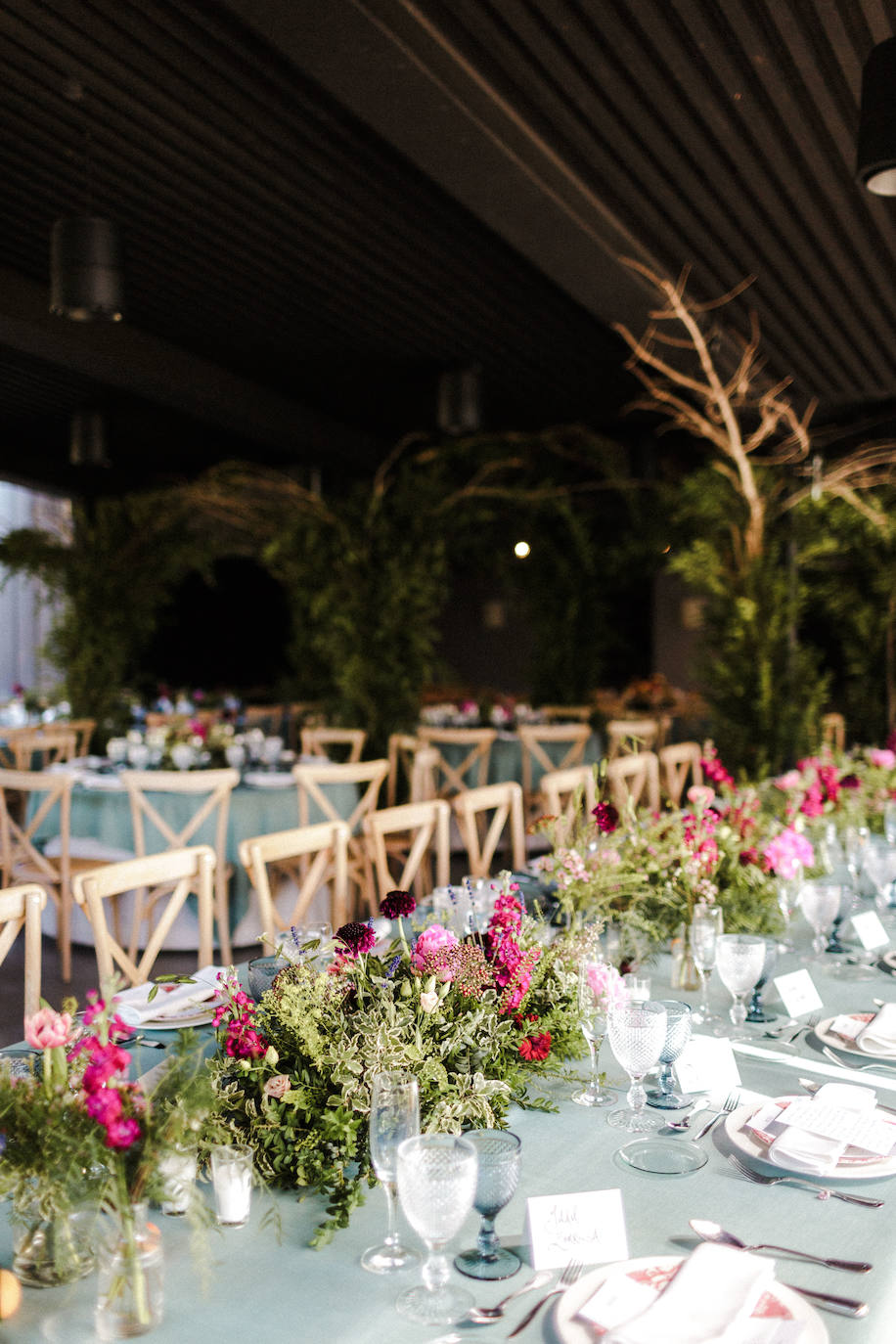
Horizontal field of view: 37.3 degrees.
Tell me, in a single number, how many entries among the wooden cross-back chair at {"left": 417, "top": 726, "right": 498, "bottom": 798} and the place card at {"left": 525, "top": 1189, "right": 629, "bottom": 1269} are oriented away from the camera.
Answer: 1

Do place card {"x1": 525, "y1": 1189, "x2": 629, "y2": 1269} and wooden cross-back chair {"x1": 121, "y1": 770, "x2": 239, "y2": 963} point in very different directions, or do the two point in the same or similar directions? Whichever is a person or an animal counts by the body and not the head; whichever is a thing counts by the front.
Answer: very different directions

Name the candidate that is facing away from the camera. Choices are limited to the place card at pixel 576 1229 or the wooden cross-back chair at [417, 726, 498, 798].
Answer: the wooden cross-back chair

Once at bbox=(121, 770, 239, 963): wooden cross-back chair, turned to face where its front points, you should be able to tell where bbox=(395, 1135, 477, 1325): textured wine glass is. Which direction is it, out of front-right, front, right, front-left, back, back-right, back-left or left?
back

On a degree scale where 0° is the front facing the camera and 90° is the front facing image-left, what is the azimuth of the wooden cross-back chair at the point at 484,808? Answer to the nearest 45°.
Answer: approximately 315°

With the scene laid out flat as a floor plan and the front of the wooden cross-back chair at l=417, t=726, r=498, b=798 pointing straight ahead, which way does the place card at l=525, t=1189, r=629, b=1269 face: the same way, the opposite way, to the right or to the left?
the opposite way

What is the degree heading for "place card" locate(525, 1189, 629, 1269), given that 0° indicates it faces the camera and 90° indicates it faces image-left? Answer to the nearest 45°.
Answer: approximately 0°

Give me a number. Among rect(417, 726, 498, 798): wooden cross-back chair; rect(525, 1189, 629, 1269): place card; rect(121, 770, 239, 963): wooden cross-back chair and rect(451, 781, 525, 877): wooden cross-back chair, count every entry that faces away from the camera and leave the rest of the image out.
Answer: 2

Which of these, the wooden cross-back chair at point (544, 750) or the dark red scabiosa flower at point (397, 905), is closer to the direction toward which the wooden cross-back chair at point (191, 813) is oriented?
the wooden cross-back chair

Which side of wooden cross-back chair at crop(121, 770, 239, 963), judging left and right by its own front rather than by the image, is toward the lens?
back

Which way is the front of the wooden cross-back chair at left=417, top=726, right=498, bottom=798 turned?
away from the camera

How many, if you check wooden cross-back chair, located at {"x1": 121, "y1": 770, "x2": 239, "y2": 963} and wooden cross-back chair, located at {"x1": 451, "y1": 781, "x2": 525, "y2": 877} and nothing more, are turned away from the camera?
1
